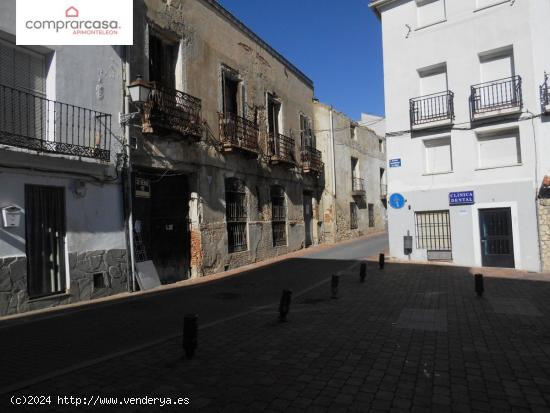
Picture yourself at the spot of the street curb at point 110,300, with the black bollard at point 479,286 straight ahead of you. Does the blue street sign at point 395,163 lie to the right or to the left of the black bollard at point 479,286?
left

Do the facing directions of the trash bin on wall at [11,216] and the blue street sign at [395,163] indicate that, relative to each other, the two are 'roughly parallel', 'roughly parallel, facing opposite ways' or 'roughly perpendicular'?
roughly perpendicular

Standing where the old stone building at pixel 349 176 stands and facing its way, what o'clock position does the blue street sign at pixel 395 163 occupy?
The blue street sign is roughly at 1 o'clock from the old stone building.

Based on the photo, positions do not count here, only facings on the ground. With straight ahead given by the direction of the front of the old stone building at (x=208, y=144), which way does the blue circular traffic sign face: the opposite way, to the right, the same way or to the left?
to the right

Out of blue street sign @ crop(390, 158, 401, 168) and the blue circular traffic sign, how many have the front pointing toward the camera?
2

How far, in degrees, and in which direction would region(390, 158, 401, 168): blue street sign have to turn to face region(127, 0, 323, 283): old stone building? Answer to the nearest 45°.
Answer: approximately 45° to its right

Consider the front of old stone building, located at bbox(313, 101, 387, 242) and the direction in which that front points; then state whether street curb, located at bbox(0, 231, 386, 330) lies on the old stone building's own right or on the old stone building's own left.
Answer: on the old stone building's own right

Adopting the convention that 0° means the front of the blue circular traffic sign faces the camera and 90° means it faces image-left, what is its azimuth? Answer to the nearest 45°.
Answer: approximately 0°

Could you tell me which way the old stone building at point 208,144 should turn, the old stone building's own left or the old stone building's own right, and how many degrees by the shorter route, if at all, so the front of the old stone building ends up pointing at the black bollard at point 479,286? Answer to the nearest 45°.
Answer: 0° — it already faces it
